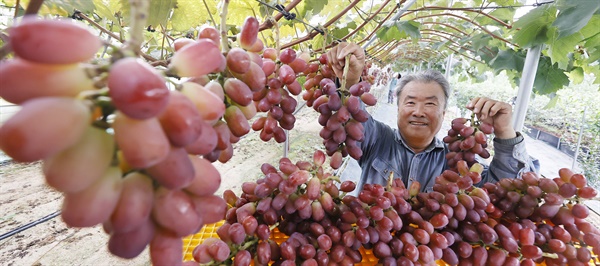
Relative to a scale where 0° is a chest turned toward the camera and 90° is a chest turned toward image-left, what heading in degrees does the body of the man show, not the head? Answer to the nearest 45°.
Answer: approximately 0°

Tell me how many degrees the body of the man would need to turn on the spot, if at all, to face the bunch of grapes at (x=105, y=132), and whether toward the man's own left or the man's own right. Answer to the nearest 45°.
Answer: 0° — they already face it

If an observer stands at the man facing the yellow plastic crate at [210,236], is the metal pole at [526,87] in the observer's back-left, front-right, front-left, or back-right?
back-left
